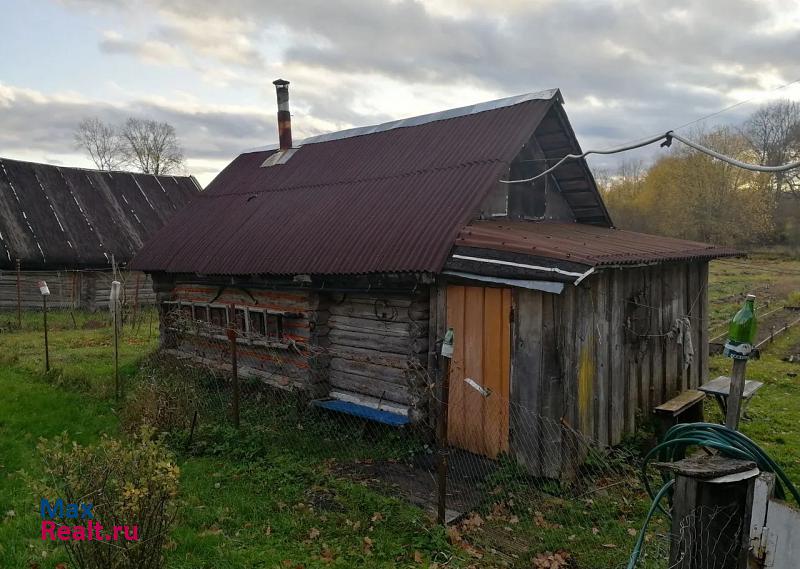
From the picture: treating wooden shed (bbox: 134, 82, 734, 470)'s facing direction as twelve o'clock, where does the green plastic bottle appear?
The green plastic bottle is roughly at 10 o'clock from the wooden shed.

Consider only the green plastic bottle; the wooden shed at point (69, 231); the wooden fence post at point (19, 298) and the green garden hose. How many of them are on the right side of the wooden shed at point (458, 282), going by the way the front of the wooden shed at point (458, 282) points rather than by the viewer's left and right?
2

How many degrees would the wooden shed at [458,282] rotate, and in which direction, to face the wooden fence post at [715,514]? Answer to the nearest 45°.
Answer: approximately 45° to its left

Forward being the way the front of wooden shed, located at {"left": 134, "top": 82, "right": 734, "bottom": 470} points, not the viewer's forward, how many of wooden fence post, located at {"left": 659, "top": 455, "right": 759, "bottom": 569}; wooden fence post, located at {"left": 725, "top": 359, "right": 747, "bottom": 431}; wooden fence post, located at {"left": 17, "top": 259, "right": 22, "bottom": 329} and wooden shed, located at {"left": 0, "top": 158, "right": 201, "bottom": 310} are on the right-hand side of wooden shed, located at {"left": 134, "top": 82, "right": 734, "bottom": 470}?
2

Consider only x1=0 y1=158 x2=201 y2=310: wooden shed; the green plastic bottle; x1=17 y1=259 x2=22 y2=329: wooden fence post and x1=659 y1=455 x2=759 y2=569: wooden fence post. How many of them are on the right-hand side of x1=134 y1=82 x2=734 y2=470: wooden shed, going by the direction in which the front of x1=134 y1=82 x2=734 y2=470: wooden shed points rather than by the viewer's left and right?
2

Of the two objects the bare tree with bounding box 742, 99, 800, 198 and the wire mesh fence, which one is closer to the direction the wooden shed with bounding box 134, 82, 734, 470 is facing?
the wire mesh fence

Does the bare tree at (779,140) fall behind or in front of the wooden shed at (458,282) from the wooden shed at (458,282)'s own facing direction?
behind

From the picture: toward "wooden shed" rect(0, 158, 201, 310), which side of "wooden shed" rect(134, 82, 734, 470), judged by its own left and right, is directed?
right

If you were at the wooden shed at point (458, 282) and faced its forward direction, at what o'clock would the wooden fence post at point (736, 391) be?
The wooden fence post is roughly at 10 o'clock from the wooden shed.

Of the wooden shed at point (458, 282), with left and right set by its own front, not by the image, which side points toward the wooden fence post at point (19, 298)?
right

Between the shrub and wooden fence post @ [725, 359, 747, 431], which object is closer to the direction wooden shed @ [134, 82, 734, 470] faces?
the shrub
